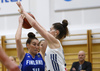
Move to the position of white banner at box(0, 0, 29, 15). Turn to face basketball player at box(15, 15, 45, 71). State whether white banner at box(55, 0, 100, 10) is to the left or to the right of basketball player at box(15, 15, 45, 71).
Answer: left

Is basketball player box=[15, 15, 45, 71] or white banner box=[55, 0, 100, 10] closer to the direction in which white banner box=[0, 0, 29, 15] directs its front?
the basketball player

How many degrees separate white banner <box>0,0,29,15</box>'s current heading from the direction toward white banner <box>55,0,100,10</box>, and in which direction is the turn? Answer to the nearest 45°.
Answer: approximately 45° to its left

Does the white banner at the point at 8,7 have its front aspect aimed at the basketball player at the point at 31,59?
yes

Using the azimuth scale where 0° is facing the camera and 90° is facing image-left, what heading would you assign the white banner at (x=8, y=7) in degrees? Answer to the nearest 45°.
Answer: approximately 0°
